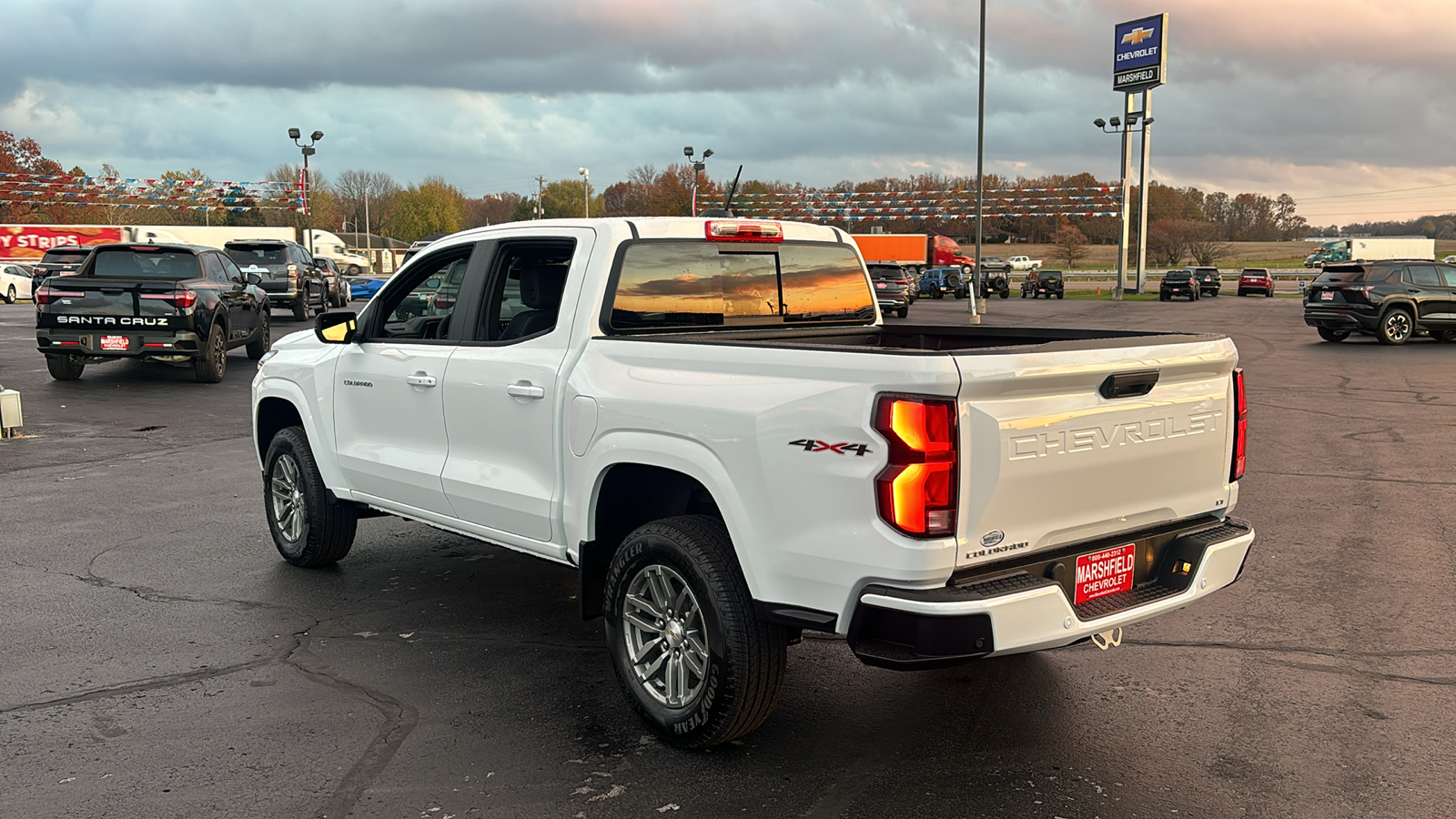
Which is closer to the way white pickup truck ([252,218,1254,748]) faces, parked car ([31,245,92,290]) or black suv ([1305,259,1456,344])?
the parked car

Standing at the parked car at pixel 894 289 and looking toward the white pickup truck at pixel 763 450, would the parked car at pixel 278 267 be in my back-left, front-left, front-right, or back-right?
front-right

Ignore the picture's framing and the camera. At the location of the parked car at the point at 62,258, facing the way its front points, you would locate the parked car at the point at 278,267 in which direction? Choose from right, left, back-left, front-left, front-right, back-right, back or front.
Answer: back-right

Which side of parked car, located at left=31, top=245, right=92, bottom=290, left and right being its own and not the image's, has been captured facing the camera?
back

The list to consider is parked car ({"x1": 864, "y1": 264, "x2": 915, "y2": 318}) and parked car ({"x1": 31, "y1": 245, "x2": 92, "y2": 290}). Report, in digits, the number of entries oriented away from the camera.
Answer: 2

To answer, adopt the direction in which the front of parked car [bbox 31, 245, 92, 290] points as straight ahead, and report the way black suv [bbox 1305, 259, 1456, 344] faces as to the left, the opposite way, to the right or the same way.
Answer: to the right

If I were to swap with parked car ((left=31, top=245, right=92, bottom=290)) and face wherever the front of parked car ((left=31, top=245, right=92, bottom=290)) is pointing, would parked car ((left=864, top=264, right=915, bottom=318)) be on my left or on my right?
on my right

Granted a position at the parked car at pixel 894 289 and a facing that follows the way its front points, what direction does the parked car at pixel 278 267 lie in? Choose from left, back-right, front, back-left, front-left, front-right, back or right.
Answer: back-left

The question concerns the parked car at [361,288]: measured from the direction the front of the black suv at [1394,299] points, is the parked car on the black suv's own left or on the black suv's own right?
on the black suv's own left

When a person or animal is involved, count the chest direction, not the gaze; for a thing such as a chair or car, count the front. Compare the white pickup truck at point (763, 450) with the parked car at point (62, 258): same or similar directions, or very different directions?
same or similar directions

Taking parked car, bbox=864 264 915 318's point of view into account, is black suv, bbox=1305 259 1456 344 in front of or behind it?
behind

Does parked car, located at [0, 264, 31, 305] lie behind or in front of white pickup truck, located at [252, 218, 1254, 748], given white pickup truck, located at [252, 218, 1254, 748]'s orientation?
in front

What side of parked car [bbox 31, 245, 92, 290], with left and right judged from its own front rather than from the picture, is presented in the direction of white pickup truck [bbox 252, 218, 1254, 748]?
back

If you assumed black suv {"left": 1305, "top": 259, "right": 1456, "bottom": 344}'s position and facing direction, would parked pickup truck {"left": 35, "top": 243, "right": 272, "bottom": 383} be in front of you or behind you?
behind

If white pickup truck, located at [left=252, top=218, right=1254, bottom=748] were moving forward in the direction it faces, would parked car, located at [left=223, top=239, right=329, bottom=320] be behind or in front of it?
in front

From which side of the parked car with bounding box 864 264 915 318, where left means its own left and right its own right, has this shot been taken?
back

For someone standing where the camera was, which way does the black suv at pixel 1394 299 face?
facing away from the viewer and to the right of the viewer

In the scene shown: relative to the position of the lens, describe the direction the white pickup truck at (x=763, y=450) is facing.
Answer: facing away from the viewer and to the left of the viewer
